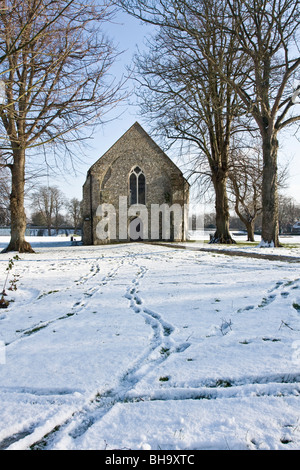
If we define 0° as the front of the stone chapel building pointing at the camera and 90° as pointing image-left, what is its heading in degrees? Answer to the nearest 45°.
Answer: approximately 0°
